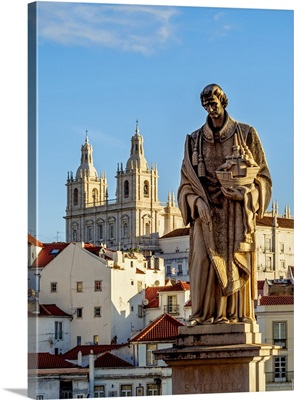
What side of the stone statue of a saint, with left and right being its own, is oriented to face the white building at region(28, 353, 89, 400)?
back

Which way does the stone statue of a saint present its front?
toward the camera
